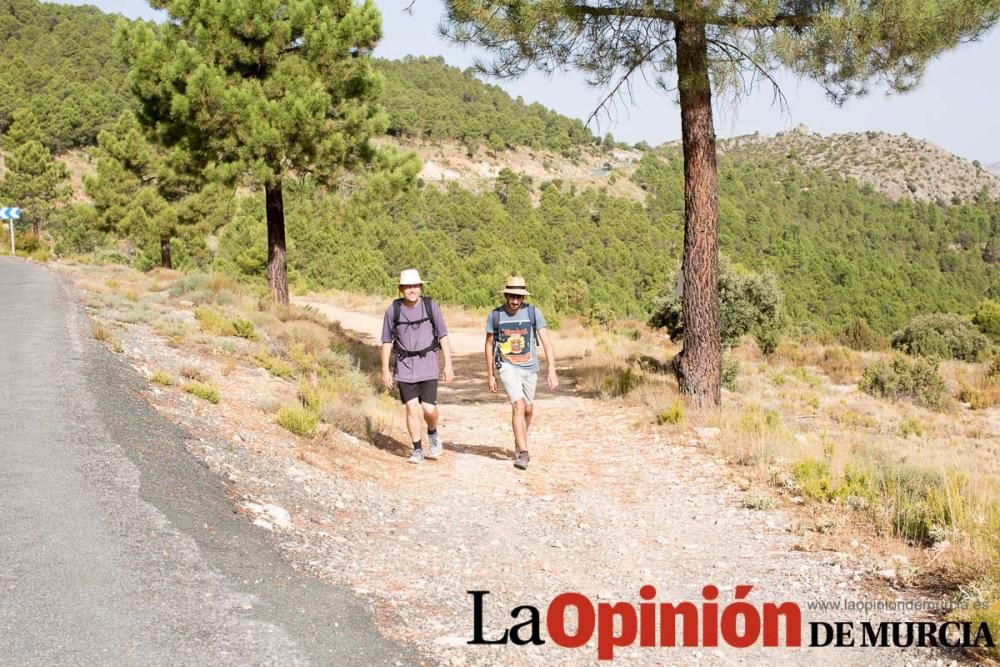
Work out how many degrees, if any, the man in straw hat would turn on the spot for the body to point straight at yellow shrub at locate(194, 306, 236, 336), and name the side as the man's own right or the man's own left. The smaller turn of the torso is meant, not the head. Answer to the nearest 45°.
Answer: approximately 135° to the man's own right

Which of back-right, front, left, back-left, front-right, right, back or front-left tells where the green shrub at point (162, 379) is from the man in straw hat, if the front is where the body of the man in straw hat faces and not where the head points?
right

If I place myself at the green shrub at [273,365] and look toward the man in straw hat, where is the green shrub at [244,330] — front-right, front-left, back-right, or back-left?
back-left

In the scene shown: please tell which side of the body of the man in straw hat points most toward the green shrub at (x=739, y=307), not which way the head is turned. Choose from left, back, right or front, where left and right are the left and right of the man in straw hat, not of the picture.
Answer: back

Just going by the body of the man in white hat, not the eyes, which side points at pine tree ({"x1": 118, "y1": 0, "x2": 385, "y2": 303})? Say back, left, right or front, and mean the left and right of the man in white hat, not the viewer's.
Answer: back

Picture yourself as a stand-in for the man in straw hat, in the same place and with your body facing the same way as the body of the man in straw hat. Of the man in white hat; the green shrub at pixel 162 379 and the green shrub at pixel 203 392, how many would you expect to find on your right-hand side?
3

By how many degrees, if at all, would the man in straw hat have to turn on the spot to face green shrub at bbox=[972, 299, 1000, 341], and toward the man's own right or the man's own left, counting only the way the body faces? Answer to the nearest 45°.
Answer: approximately 135° to the man's own left

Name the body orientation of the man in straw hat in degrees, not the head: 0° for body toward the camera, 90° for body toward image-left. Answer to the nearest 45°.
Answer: approximately 0°

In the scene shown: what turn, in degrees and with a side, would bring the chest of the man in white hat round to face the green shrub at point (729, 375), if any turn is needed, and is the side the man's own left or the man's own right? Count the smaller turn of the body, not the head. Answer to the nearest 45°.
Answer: approximately 135° to the man's own left

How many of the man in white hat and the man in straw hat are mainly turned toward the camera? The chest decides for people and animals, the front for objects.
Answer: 2
